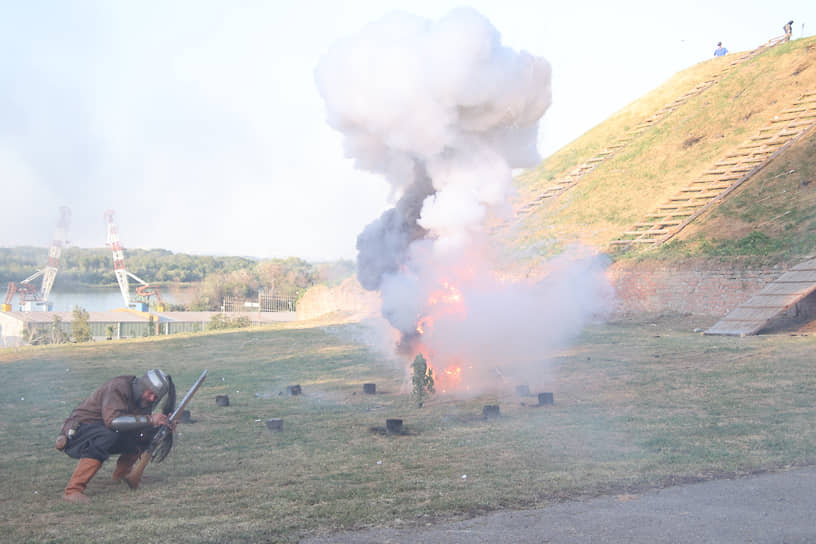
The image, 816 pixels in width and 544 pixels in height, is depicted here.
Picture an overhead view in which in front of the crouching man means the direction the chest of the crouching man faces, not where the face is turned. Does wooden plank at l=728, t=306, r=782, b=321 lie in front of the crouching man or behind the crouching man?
in front

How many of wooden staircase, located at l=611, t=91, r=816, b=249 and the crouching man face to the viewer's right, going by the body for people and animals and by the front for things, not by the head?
1

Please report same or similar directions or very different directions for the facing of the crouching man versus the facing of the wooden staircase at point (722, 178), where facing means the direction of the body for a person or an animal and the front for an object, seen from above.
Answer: very different directions

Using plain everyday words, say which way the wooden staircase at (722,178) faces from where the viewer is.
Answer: facing the viewer and to the left of the viewer

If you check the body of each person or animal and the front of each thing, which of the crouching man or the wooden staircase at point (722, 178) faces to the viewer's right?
the crouching man

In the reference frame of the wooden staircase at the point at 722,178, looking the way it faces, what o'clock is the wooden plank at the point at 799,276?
The wooden plank is roughly at 10 o'clock from the wooden staircase.

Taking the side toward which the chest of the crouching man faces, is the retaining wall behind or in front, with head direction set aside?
in front

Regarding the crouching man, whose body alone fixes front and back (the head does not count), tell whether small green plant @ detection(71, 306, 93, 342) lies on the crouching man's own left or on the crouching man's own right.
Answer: on the crouching man's own left

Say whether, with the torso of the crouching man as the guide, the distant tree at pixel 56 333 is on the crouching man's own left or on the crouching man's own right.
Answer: on the crouching man's own left

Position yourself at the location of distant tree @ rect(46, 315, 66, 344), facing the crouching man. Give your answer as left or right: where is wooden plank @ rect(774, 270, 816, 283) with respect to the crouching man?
left

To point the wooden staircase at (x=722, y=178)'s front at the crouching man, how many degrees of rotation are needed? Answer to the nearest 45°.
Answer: approximately 45° to its left

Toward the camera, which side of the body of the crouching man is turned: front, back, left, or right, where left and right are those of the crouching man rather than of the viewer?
right
